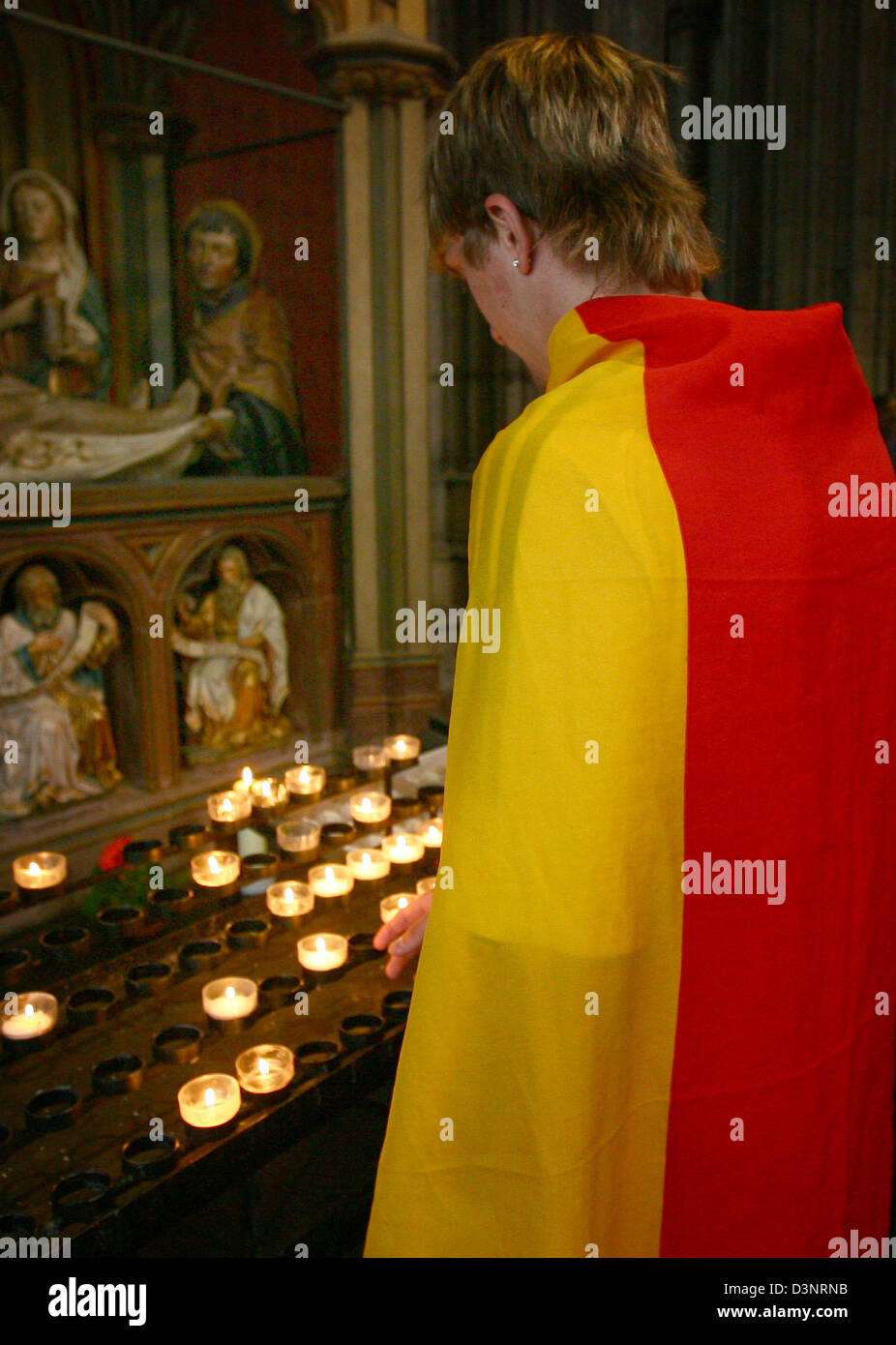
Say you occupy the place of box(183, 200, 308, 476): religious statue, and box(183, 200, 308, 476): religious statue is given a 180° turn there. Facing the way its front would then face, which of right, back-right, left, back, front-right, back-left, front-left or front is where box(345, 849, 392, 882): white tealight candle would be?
back-right

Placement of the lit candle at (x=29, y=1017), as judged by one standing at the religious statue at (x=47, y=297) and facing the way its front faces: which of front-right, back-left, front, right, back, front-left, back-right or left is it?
front

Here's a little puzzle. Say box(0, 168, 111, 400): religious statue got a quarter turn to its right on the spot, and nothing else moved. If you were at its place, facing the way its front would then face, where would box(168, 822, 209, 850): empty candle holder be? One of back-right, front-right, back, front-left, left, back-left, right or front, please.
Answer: left

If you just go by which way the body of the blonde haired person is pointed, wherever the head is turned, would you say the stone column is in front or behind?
in front

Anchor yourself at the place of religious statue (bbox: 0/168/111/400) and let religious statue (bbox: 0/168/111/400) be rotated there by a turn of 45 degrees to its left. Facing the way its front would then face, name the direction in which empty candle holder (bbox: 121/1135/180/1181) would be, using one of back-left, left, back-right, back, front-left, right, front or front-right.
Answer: front-right

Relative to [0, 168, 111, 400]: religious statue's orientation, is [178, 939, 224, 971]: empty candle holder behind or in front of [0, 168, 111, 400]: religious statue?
in front

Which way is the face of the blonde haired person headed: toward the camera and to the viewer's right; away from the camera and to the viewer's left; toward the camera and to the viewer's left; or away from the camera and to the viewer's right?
away from the camera and to the viewer's left

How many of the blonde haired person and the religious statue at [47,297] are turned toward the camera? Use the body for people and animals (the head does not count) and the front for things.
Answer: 1

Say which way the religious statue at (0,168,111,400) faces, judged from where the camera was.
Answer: facing the viewer

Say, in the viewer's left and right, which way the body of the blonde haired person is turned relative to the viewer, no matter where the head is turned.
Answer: facing away from the viewer and to the left of the viewer

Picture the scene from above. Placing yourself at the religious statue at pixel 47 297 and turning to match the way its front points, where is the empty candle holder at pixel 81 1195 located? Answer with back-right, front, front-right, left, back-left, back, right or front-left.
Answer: front

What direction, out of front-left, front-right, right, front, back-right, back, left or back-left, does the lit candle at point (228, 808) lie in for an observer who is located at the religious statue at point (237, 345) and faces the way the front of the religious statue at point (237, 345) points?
front-left

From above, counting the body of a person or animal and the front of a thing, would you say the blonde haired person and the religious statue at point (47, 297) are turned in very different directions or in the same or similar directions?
very different directions

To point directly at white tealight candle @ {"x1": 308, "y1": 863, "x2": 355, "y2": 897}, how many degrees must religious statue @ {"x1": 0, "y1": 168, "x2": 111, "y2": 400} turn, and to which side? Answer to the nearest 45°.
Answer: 0° — it already faces it
